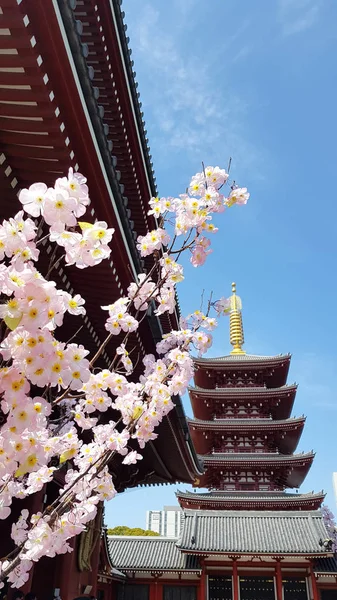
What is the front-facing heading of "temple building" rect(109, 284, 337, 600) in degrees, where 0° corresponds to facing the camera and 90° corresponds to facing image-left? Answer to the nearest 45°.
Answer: approximately 0°
